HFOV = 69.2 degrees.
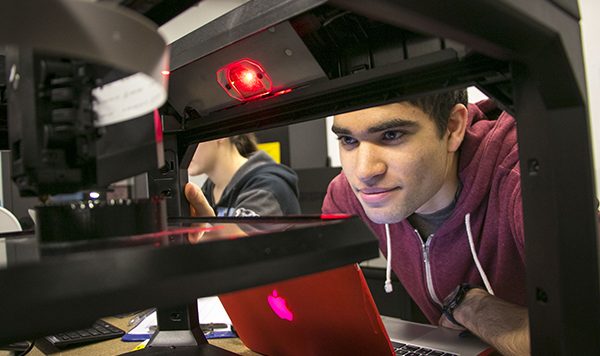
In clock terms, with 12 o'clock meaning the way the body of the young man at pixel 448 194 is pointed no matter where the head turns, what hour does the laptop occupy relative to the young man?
The laptop is roughly at 11 o'clock from the young man.

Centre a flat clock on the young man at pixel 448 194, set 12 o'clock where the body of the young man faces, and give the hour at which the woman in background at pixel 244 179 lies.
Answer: The woman in background is roughly at 3 o'clock from the young man.

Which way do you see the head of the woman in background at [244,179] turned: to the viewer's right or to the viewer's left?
to the viewer's left

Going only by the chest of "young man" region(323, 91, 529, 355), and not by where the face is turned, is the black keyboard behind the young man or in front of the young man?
in front

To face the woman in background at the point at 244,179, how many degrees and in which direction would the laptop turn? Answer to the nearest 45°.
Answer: approximately 45° to its left

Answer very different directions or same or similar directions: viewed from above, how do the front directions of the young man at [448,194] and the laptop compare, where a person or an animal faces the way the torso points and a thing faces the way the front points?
very different directions

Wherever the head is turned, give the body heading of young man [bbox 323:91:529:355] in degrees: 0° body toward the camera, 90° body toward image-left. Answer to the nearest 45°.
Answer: approximately 45°

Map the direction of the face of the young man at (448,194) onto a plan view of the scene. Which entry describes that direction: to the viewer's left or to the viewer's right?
to the viewer's left

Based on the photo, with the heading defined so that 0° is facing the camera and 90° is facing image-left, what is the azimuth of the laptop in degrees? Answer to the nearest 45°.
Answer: approximately 225°
